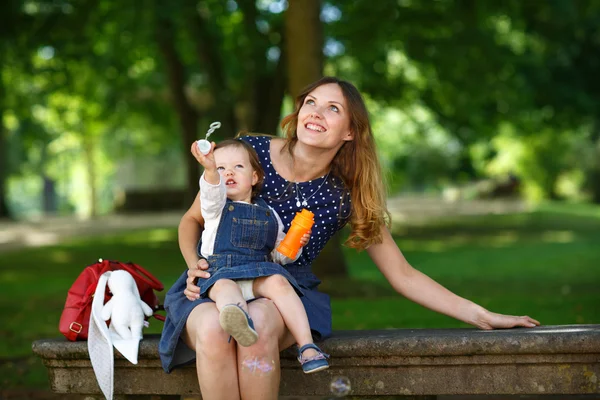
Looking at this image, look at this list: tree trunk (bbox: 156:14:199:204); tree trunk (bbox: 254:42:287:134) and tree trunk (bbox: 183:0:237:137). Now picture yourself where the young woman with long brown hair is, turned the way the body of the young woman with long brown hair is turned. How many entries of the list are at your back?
3

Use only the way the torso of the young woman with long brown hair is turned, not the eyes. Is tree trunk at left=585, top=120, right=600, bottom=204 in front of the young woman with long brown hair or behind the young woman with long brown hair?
behind

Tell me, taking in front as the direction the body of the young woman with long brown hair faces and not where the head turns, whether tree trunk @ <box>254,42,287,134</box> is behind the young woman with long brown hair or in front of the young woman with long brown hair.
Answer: behind

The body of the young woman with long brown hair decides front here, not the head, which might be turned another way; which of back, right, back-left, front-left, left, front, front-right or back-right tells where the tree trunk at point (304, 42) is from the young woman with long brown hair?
back

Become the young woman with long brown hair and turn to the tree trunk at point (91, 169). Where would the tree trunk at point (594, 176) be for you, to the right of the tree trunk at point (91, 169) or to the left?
right

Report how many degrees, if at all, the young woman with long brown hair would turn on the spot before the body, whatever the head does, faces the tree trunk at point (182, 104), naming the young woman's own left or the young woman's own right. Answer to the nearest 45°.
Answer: approximately 180°

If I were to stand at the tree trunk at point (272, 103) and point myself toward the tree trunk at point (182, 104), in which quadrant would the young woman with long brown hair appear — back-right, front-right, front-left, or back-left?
back-left

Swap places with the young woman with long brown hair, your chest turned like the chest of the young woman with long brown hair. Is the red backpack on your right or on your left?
on your right

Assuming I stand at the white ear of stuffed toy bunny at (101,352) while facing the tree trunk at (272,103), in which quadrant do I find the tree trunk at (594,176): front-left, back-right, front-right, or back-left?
front-right

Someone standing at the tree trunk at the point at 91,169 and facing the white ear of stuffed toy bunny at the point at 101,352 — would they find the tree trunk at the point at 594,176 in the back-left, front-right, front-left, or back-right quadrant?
front-left

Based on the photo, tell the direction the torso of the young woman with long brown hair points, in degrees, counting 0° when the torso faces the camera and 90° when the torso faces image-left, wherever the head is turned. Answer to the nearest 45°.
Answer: approximately 0°
